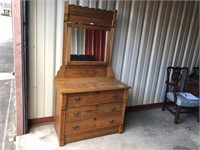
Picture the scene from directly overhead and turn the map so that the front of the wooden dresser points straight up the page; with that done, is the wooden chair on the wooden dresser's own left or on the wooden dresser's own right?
on the wooden dresser's own left

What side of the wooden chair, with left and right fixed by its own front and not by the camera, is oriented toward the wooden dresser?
right

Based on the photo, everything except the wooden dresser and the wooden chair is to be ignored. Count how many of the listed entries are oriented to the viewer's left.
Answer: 0
